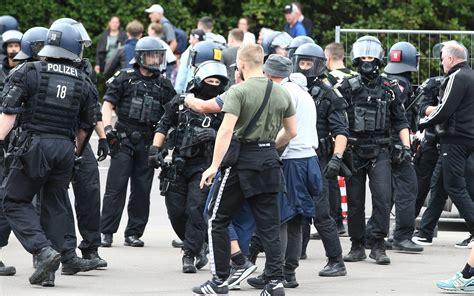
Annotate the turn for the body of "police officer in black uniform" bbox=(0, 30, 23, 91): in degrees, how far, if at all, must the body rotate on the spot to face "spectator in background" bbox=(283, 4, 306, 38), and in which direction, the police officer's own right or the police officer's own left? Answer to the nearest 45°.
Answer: approximately 90° to the police officer's own left

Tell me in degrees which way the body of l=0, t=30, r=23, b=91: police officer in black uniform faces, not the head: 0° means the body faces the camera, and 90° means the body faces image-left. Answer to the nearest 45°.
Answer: approximately 315°

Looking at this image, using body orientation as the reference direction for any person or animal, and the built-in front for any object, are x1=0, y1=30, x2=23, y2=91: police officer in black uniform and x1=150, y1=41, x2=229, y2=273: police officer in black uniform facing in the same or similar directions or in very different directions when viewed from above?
same or similar directions

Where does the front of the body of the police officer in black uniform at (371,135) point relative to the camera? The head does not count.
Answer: toward the camera

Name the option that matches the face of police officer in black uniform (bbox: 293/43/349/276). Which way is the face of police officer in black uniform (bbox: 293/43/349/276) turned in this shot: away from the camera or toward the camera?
toward the camera

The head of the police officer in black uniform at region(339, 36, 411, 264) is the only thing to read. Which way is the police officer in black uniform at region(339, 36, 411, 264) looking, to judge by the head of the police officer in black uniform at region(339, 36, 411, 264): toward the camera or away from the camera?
toward the camera

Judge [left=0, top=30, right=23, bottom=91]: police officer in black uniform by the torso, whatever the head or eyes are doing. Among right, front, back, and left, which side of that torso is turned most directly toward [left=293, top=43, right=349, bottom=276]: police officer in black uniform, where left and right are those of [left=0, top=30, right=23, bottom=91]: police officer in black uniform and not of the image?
front

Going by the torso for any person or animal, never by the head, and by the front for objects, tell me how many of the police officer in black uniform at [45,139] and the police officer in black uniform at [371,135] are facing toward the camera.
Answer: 1

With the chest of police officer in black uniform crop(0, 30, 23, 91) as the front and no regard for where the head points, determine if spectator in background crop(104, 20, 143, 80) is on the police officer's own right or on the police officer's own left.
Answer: on the police officer's own left

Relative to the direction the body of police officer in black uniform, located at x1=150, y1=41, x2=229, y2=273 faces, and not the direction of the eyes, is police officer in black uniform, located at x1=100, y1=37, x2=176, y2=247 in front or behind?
behind

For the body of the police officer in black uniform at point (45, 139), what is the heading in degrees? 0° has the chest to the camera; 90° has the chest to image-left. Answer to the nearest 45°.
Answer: approximately 180°

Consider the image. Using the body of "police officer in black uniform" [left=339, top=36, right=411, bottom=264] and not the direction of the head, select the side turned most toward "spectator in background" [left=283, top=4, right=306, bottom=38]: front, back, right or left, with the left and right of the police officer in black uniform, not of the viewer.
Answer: back
